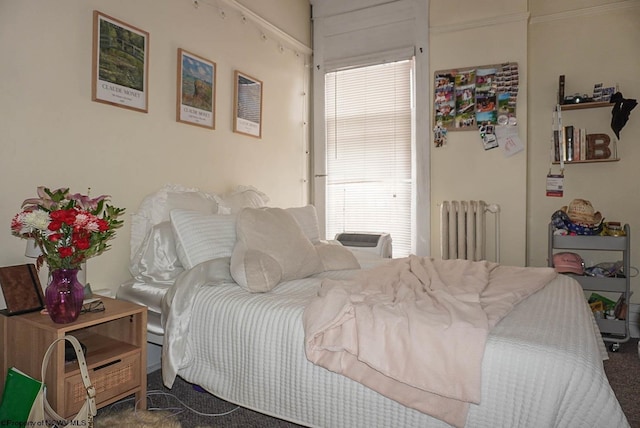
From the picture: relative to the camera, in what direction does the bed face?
facing the viewer and to the right of the viewer

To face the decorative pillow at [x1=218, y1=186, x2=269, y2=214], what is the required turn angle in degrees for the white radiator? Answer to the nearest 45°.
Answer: approximately 45° to its right

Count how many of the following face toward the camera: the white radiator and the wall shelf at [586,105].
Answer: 2

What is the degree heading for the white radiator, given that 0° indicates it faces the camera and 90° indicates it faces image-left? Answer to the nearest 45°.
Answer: approximately 0°

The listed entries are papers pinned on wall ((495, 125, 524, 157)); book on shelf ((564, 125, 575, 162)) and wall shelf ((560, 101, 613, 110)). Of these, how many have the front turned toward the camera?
3

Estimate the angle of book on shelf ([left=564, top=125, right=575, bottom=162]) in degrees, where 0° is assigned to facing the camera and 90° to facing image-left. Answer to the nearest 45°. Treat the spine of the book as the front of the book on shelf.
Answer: approximately 0°

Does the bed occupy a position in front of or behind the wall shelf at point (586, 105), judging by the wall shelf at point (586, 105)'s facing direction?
in front
